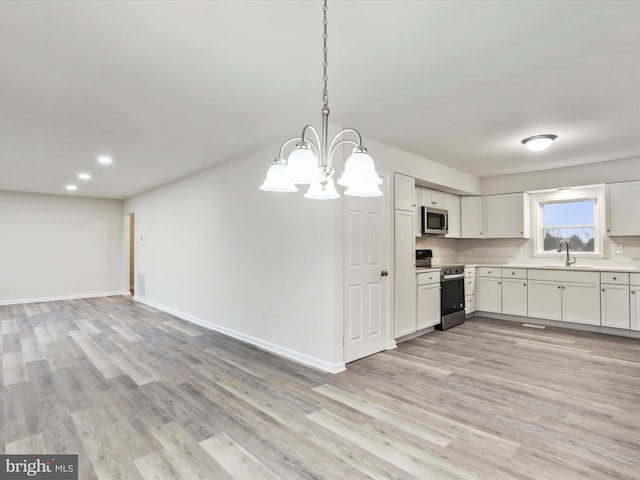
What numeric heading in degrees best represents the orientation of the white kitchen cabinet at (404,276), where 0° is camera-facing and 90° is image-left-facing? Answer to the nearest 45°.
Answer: approximately 315°

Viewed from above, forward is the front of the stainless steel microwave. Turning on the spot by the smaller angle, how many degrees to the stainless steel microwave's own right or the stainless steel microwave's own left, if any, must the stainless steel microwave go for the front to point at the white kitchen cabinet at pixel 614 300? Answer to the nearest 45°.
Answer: approximately 45° to the stainless steel microwave's own left

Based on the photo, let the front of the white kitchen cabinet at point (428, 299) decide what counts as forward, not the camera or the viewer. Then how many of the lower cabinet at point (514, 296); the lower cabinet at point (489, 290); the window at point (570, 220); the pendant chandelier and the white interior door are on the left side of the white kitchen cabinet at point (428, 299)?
3

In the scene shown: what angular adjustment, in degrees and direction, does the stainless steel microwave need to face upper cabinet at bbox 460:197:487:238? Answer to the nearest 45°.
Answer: approximately 90° to its left

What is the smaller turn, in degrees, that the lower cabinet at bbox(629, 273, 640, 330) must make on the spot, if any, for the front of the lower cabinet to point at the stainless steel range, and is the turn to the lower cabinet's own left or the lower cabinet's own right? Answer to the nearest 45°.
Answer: approximately 45° to the lower cabinet's own right

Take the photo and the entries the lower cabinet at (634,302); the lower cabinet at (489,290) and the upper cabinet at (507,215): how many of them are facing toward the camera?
3

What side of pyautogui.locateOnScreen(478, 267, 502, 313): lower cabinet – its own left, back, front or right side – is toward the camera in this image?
front

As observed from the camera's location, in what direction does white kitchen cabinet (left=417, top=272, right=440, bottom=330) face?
facing the viewer and to the right of the viewer

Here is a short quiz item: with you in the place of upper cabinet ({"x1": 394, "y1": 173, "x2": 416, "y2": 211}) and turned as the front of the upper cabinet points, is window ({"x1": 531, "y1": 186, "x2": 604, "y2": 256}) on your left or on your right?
on your left

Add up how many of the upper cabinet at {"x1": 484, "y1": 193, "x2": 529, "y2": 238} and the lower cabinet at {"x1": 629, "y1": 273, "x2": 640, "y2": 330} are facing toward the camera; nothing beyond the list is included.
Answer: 2

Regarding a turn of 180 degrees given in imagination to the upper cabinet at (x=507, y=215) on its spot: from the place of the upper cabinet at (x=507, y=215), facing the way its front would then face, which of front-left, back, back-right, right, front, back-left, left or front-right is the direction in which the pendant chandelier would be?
back

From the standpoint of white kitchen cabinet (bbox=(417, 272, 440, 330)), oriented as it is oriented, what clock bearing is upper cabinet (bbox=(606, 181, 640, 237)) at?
The upper cabinet is roughly at 10 o'clock from the white kitchen cabinet.

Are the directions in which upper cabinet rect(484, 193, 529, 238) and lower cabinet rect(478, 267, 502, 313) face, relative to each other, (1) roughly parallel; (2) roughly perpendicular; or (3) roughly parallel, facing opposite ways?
roughly parallel

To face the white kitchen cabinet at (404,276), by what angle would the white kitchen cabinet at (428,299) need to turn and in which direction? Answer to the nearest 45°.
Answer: approximately 90° to its right

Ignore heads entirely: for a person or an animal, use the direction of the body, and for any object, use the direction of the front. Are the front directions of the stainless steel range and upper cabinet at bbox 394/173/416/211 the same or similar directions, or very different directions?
same or similar directions
